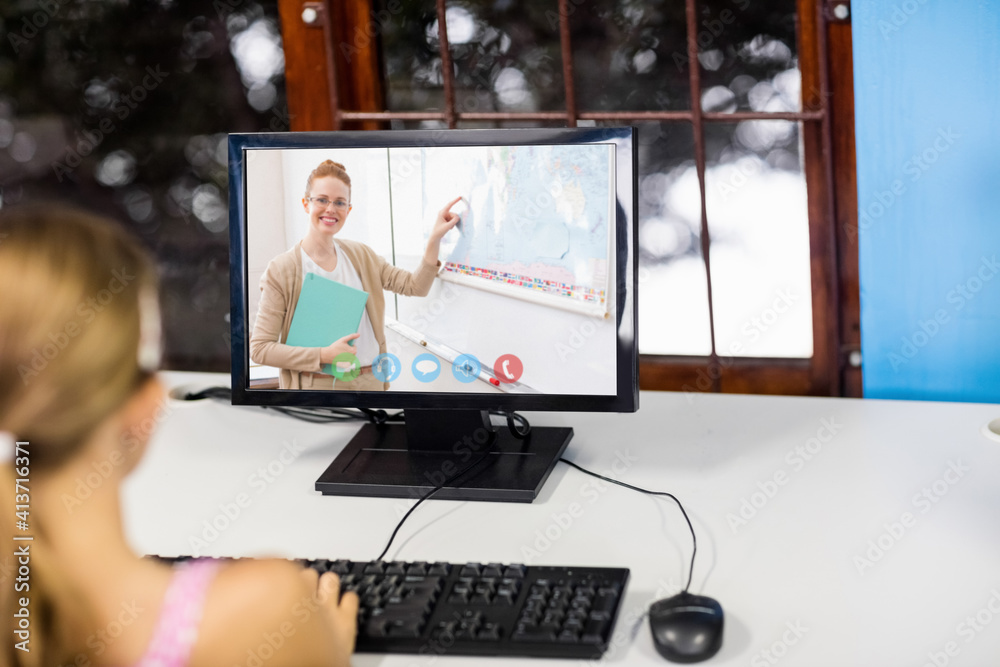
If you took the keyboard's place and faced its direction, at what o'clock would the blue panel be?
The blue panel is roughly at 8 o'clock from the keyboard.

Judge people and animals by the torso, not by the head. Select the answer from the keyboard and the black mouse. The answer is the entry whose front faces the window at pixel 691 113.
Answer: the black mouse

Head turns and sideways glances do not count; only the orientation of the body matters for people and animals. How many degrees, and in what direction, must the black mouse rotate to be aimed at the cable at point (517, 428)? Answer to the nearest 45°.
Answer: approximately 45° to its left

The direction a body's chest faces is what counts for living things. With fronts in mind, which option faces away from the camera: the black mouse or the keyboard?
the black mouse

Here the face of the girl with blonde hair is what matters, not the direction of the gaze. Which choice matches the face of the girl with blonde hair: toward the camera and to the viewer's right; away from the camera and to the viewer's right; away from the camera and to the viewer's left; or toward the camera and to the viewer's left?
away from the camera and to the viewer's right

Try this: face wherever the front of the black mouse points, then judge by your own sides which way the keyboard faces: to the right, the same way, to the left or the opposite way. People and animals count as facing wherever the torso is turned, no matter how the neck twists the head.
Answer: the opposite way

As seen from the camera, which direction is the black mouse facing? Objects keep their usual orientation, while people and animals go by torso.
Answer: away from the camera

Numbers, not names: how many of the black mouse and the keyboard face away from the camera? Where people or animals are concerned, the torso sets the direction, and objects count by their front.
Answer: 1

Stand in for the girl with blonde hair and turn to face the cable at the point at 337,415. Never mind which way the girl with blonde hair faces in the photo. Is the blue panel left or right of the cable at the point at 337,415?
right

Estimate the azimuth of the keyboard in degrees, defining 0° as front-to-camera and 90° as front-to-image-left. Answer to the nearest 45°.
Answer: approximately 0°
